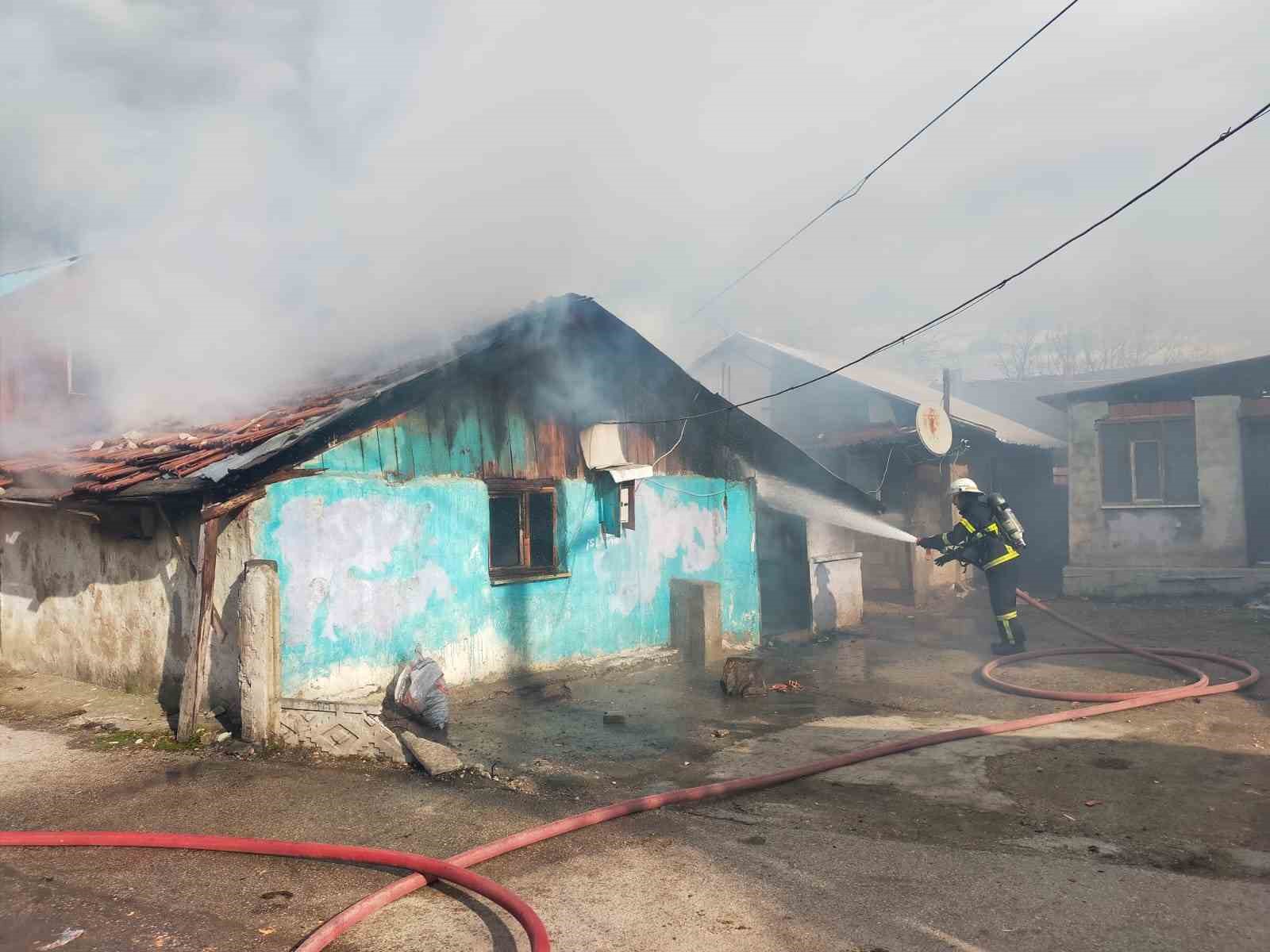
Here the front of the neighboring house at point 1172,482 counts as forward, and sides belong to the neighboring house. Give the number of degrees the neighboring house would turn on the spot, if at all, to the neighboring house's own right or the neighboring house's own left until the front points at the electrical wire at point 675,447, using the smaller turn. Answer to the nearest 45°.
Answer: approximately 45° to the neighboring house's own right

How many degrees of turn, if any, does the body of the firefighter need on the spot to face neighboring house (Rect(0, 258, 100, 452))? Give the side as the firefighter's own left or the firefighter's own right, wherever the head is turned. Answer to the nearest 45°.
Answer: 0° — they already face it

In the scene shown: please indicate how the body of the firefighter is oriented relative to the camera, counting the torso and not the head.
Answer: to the viewer's left

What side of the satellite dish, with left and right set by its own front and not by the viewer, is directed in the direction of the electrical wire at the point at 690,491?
right

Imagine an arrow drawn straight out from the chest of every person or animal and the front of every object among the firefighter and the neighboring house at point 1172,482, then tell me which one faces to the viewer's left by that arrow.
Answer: the firefighter

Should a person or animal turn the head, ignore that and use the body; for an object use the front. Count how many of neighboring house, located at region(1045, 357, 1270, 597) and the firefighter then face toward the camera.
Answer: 1

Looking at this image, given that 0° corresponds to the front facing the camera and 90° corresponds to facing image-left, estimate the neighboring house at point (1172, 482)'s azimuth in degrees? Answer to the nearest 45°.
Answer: approximately 0°

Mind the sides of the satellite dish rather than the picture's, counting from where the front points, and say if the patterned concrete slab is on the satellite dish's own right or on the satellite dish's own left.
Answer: on the satellite dish's own right

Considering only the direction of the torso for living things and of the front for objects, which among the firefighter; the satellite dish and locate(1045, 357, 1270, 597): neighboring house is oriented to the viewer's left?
the firefighter

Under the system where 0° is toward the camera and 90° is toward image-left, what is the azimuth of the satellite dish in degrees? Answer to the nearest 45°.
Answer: approximately 315°

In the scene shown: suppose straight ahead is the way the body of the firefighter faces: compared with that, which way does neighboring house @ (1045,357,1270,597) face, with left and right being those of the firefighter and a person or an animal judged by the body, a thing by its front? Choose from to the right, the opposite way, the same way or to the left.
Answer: to the left

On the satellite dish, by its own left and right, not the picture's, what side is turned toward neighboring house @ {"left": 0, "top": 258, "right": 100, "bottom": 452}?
right
